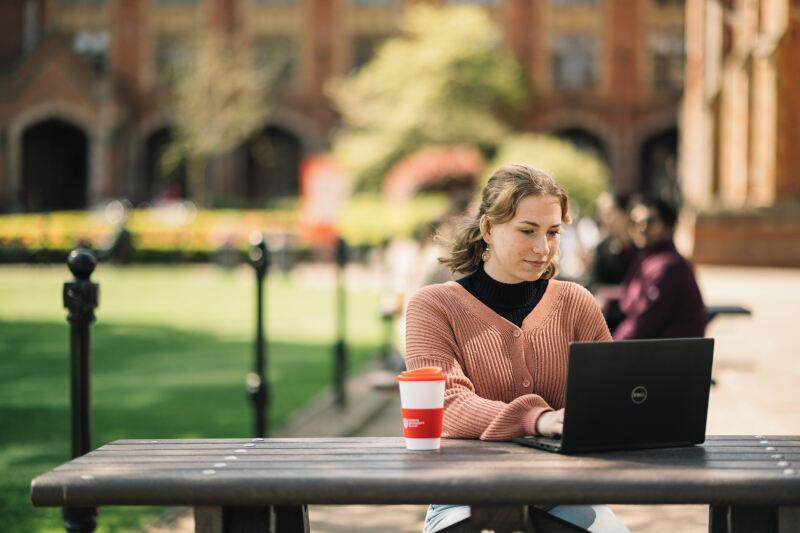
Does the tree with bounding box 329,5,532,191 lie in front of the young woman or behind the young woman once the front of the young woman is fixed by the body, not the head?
behind

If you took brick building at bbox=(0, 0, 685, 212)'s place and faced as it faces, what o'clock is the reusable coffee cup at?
The reusable coffee cup is roughly at 12 o'clock from the brick building.

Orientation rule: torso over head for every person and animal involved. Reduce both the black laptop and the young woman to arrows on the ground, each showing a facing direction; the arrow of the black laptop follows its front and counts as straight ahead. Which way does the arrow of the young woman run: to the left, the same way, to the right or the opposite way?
the opposite way

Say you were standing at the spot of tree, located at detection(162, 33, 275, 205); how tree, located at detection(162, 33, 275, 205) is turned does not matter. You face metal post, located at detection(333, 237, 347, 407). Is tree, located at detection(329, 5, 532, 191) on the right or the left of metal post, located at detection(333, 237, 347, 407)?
left

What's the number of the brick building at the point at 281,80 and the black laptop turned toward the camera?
1

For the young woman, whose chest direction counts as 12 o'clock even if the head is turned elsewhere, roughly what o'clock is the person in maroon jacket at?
The person in maroon jacket is roughly at 8 o'clock from the young woman.

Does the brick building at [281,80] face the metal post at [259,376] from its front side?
yes

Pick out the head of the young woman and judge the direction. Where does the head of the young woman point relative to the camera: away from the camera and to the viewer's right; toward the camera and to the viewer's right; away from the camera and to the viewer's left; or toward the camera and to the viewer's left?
toward the camera and to the viewer's right

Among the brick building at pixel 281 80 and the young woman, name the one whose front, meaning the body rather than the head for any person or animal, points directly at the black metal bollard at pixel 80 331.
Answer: the brick building

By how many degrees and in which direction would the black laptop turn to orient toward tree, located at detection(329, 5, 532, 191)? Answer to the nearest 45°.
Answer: approximately 45° to its right

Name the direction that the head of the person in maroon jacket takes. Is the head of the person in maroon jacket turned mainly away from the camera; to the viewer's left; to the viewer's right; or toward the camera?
to the viewer's left

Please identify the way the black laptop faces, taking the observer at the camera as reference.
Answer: facing away from the viewer and to the left of the viewer

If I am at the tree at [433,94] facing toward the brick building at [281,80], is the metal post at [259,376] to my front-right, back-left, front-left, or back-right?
back-left
